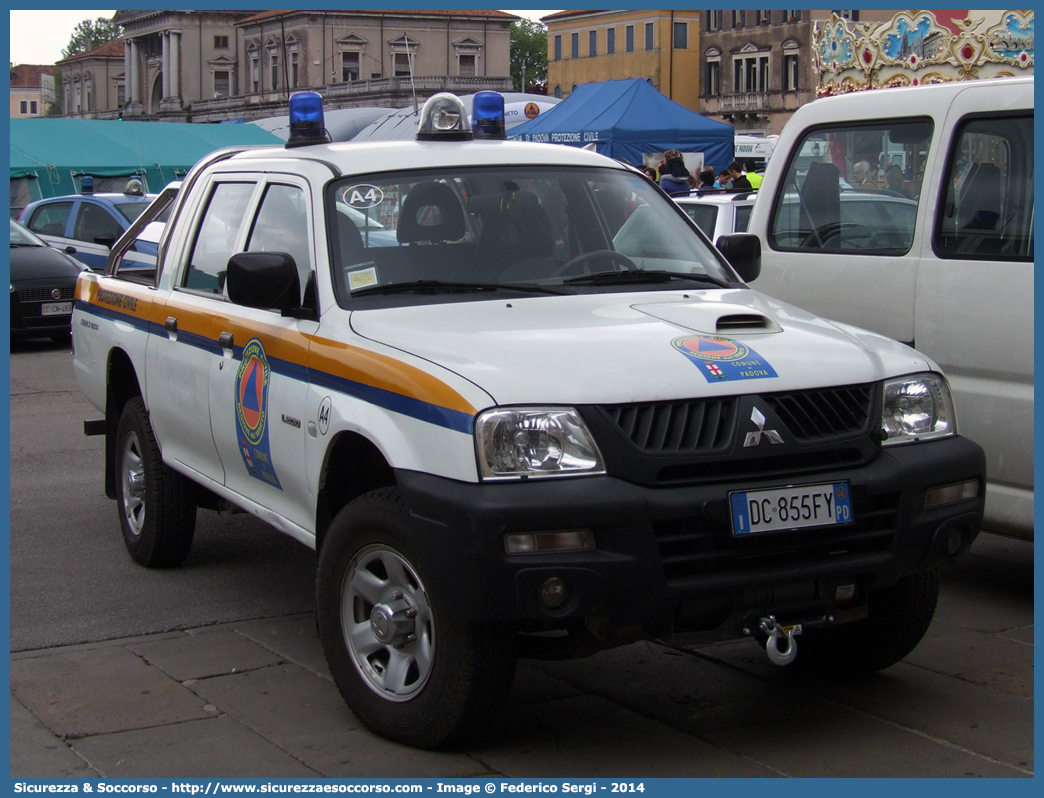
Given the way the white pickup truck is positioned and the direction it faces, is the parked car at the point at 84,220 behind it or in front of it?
behind

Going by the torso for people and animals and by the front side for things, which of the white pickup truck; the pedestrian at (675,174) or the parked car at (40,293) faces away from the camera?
the pedestrian

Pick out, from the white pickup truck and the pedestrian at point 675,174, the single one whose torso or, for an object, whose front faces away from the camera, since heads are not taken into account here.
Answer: the pedestrian

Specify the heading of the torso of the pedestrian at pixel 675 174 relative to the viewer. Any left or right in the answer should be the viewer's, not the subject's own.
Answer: facing away from the viewer

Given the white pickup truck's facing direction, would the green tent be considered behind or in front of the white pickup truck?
behind

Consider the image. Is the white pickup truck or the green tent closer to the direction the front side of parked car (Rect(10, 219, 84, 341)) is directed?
the white pickup truck
